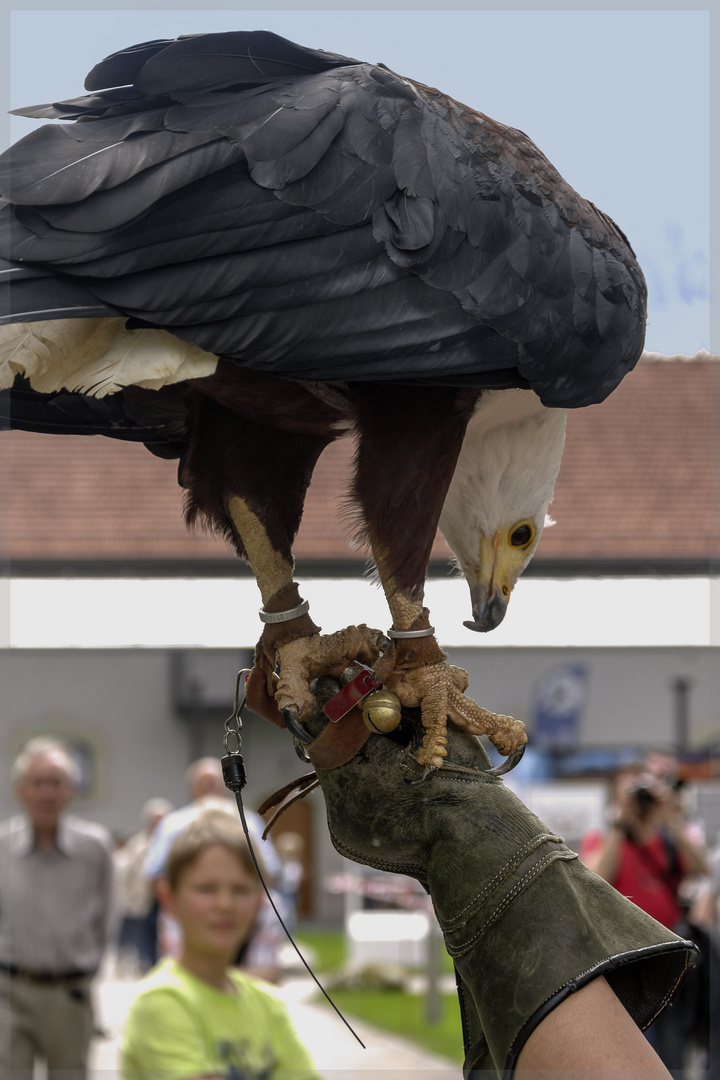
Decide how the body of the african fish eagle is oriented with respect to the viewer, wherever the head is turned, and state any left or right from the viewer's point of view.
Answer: facing to the right of the viewer

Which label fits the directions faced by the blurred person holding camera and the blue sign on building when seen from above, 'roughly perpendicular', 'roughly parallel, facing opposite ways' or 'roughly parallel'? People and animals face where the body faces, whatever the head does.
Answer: roughly parallel

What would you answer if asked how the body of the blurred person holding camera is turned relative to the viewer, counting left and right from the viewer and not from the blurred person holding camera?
facing the viewer

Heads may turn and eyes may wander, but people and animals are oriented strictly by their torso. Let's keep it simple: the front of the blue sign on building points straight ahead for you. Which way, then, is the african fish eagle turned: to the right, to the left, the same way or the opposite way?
to the left

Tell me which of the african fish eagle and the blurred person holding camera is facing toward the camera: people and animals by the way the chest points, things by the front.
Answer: the blurred person holding camera

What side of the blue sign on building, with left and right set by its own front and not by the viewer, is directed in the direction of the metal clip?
front

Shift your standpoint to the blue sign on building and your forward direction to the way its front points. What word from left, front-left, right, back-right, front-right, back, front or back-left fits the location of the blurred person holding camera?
front

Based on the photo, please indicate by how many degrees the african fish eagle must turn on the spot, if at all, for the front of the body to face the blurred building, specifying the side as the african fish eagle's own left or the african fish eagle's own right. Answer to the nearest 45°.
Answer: approximately 90° to the african fish eagle's own left

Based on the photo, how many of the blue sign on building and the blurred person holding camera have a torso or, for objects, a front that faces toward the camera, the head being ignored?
2

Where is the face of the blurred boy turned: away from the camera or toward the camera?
toward the camera

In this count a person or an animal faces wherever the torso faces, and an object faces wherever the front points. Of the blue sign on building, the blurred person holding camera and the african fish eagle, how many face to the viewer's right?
1

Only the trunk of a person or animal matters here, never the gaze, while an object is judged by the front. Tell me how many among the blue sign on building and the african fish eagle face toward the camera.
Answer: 1

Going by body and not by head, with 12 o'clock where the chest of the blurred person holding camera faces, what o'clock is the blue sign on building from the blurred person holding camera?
The blue sign on building is roughly at 6 o'clock from the blurred person holding camera.

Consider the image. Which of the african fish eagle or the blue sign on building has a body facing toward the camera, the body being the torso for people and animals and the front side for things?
the blue sign on building

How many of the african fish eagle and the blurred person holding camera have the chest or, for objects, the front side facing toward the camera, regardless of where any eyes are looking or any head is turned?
1

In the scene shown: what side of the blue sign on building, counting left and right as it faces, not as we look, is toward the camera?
front
